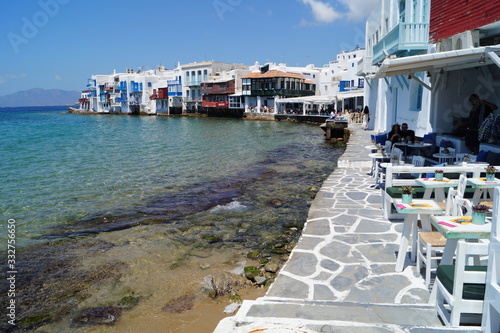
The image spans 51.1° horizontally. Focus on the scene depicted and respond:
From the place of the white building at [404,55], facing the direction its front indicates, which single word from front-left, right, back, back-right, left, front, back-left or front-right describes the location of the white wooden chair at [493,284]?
left

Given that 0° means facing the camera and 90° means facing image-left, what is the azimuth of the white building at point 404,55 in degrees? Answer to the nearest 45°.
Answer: approximately 90°

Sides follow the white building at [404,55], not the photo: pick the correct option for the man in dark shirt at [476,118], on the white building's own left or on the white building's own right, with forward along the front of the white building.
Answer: on the white building's own left

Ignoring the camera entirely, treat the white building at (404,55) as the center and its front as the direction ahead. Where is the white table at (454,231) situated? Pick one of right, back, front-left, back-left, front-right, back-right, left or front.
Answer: left

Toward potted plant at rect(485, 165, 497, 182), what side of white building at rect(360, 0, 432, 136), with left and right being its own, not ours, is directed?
left

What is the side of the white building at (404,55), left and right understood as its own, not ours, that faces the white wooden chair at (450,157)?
left

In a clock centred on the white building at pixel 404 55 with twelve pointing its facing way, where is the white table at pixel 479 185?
The white table is roughly at 9 o'clock from the white building.

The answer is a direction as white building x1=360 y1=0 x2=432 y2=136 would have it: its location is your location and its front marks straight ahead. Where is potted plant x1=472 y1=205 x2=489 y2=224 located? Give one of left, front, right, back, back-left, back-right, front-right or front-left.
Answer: left

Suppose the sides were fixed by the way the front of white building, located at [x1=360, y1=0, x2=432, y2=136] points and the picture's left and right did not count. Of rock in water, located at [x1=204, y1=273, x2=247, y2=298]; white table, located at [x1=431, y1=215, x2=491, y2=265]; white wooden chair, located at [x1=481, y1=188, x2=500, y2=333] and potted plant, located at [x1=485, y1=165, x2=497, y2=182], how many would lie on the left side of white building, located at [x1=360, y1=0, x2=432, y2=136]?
4

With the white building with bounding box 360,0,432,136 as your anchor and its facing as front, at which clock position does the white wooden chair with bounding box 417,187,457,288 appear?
The white wooden chair is roughly at 9 o'clock from the white building.

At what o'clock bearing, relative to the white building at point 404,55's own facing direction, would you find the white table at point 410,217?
The white table is roughly at 9 o'clock from the white building.

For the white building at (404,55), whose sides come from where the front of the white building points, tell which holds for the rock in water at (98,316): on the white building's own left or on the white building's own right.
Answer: on the white building's own left

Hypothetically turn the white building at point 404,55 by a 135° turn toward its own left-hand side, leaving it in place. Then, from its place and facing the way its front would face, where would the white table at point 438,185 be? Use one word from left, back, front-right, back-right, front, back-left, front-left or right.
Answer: front-right
